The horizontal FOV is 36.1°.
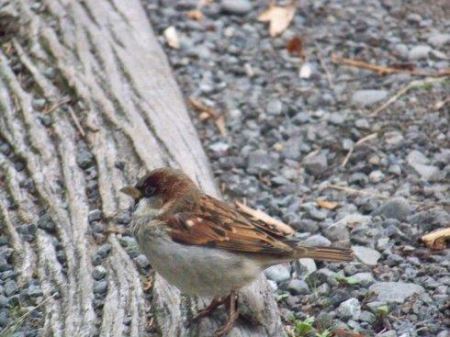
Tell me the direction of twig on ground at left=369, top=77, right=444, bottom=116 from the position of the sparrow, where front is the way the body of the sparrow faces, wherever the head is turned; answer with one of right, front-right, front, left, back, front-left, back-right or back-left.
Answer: back-right

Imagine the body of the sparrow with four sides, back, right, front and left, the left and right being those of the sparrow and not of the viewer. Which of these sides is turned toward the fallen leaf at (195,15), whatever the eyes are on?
right

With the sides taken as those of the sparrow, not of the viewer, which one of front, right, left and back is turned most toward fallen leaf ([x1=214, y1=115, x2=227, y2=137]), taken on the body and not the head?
right

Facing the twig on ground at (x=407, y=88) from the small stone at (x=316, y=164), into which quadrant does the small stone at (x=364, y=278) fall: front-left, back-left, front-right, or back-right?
back-right

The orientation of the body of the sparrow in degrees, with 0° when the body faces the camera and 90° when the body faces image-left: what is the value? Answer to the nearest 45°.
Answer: approximately 90°

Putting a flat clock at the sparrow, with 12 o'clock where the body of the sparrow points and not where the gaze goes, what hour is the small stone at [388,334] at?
The small stone is roughly at 7 o'clock from the sparrow.

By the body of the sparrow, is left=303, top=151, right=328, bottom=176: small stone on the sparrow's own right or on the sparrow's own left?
on the sparrow's own right

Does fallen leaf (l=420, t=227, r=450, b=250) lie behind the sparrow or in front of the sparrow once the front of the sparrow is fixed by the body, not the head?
behind

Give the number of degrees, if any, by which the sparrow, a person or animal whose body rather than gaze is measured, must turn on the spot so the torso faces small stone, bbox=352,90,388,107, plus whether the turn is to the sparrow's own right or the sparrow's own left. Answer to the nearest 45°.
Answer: approximately 135° to the sparrow's own right
